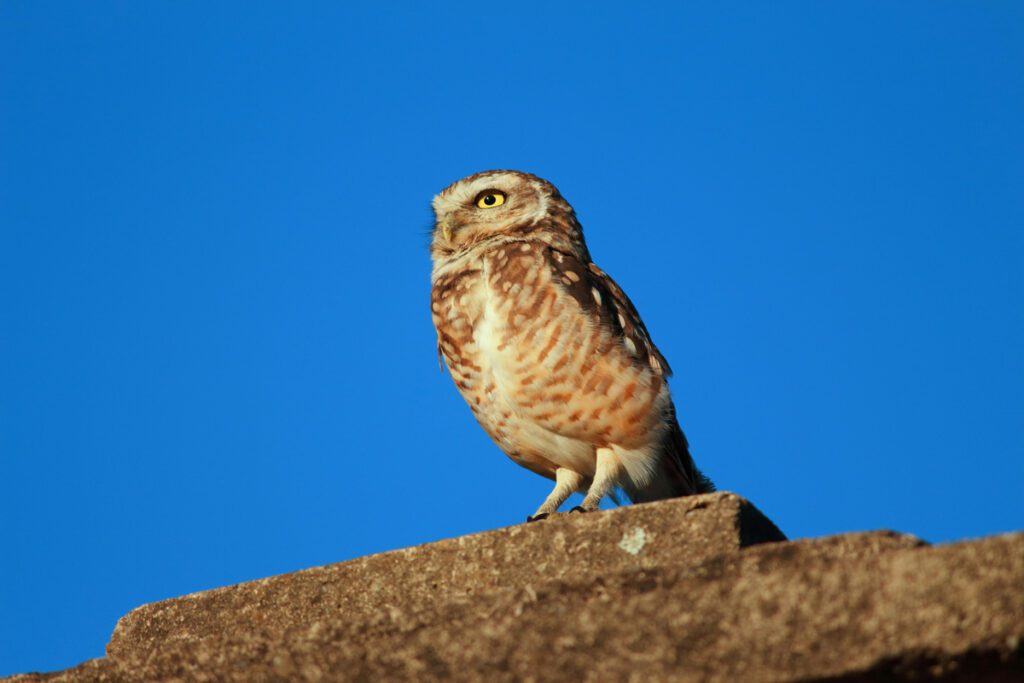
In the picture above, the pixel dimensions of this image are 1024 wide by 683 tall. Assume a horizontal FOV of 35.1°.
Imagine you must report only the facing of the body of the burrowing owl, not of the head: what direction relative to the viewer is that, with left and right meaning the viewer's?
facing the viewer and to the left of the viewer
